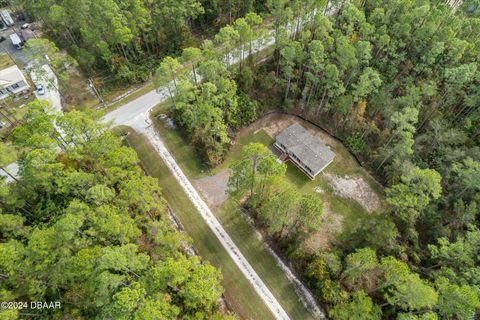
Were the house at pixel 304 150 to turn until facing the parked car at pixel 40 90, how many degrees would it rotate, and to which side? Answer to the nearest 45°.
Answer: approximately 45° to its right

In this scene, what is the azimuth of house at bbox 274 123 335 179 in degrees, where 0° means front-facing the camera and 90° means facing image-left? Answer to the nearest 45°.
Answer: approximately 45°
